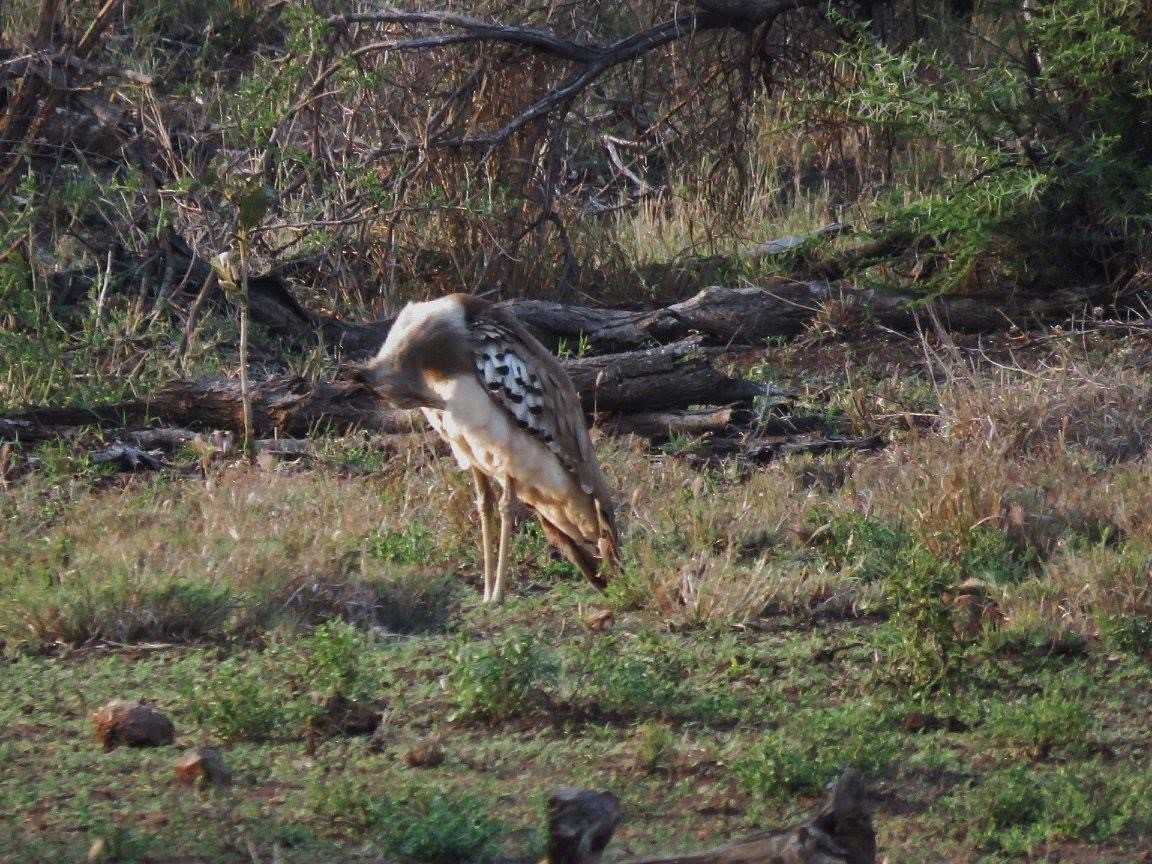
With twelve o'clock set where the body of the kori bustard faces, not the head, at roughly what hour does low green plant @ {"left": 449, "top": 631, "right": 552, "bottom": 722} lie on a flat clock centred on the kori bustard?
The low green plant is roughly at 9 o'clock from the kori bustard.

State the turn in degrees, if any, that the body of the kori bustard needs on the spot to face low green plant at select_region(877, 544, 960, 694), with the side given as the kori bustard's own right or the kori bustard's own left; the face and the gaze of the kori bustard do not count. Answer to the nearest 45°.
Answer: approximately 135° to the kori bustard's own left

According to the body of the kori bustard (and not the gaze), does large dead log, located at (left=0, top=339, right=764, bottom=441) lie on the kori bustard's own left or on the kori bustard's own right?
on the kori bustard's own right

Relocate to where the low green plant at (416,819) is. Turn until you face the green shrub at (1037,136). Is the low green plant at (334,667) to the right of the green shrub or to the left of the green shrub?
left

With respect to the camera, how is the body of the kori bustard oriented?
to the viewer's left

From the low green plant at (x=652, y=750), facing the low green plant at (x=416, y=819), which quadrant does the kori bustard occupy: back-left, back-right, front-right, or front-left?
back-right

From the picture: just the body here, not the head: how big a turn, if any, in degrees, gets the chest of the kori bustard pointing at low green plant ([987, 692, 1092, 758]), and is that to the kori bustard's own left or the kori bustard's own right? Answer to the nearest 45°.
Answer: approximately 135° to the kori bustard's own left

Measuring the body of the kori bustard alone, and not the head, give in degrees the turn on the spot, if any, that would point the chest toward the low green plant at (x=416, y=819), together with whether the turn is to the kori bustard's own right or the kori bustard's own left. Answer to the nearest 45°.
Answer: approximately 90° to the kori bustard's own left

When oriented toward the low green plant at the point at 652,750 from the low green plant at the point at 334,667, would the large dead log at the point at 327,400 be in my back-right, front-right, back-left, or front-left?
back-left

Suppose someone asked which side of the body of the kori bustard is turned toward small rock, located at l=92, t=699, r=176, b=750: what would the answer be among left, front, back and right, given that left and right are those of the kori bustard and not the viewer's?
left

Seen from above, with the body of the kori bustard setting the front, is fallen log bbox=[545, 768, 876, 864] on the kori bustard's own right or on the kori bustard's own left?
on the kori bustard's own left

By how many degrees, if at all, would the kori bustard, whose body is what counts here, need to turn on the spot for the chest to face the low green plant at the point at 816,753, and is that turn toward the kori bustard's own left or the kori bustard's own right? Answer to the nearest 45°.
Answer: approximately 90° to the kori bustard's own left
